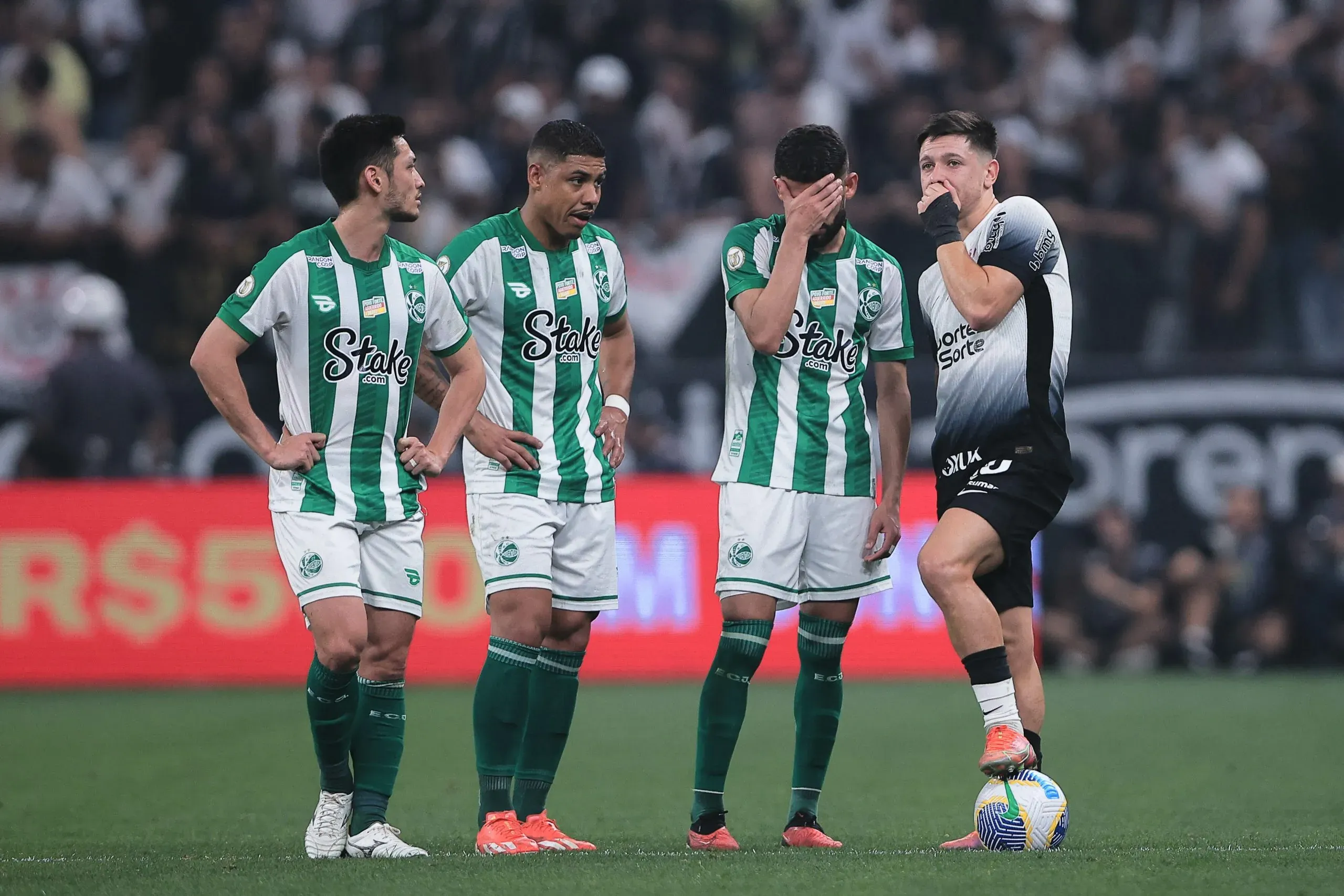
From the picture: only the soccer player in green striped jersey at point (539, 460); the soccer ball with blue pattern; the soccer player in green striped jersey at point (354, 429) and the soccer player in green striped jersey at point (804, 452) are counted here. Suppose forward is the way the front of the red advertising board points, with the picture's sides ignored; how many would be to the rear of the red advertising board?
0

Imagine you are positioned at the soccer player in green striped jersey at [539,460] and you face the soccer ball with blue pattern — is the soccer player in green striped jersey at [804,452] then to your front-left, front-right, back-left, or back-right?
front-left

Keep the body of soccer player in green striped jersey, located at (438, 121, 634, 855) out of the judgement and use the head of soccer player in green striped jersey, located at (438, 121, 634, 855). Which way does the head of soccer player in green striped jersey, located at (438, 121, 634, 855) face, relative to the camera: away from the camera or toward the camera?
toward the camera

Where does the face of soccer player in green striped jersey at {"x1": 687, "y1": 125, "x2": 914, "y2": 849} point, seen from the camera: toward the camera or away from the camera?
toward the camera

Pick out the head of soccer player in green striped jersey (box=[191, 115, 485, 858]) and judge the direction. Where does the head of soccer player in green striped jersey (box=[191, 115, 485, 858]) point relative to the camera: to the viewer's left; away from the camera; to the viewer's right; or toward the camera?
to the viewer's right

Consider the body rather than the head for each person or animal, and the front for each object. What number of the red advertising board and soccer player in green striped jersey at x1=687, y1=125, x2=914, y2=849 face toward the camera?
2

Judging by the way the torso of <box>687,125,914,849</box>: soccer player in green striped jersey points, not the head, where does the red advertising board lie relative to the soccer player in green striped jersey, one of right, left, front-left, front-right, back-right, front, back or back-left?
back-right

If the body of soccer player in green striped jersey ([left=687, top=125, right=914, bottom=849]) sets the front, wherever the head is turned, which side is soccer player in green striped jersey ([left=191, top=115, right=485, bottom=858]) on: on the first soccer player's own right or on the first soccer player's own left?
on the first soccer player's own right

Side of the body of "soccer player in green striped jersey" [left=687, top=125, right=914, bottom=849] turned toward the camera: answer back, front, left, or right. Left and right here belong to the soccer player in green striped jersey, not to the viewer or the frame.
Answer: front

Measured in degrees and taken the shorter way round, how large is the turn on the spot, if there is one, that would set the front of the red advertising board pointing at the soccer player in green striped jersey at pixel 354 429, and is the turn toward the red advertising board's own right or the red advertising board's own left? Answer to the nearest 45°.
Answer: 0° — it already faces them

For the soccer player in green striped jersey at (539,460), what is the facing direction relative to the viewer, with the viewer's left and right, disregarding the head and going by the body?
facing the viewer and to the right of the viewer

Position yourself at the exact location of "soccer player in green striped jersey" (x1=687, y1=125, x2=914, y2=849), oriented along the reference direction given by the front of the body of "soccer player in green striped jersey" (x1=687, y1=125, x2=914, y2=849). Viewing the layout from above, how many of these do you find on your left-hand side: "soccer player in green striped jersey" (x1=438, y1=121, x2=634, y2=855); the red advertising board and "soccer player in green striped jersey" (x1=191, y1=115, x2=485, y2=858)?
0

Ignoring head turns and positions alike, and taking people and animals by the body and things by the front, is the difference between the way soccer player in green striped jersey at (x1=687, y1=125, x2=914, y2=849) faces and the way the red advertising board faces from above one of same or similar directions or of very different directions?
same or similar directions

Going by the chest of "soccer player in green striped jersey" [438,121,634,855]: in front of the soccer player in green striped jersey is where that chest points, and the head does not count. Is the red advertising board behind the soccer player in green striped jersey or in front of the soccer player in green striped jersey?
behind

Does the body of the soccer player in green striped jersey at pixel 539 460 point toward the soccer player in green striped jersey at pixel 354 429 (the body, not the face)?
no

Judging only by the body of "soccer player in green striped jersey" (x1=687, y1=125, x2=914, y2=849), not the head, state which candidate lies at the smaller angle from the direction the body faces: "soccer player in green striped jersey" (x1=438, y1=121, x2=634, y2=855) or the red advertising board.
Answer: the soccer player in green striped jersey
